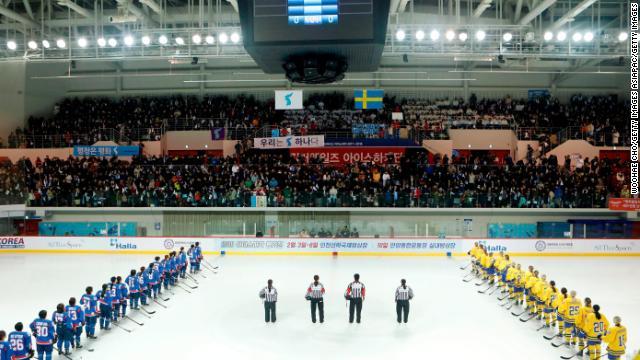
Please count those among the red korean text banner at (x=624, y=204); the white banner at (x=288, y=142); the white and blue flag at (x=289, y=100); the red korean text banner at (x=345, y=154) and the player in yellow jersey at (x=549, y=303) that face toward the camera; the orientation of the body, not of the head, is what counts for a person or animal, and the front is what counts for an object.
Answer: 4

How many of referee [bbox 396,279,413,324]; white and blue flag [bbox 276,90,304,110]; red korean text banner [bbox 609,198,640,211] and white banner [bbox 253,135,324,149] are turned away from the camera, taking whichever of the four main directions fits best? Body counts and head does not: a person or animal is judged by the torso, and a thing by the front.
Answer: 1

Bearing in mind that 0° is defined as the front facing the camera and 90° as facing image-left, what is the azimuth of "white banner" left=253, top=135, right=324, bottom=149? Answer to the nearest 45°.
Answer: approximately 0°

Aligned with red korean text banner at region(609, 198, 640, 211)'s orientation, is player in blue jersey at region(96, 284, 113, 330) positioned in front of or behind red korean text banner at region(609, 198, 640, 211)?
in front

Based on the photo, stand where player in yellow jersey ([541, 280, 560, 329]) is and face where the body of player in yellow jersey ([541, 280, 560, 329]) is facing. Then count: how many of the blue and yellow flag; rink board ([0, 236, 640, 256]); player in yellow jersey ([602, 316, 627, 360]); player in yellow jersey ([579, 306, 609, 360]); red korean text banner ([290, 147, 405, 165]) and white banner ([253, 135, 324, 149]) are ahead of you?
4

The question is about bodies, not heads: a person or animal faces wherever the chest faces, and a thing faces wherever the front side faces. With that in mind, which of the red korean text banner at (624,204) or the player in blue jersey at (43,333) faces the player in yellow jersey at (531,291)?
the red korean text banner

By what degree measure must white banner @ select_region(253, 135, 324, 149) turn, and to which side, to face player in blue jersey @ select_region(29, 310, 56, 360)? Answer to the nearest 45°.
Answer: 0° — it already faces them

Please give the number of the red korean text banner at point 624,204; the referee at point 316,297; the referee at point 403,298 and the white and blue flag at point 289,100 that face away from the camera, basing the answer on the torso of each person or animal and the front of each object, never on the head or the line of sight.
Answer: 2

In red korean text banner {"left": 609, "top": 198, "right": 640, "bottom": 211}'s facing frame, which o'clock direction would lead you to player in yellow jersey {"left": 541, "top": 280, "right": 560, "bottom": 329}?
The player in yellow jersey is roughly at 12 o'clock from the red korean text banner.

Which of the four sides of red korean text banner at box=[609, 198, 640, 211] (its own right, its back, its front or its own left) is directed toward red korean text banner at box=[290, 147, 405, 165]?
right

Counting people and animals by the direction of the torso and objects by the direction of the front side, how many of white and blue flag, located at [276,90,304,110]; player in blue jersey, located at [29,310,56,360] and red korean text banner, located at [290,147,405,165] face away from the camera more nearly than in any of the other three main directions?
1

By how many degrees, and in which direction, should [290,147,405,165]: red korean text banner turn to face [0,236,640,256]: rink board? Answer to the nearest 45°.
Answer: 0° — it already faces it

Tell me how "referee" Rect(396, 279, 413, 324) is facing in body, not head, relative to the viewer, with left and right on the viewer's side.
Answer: facing away from the viewer

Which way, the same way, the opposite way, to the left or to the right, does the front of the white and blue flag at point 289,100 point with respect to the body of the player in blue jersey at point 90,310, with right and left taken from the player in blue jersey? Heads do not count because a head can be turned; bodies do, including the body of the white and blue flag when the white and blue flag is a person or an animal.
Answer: the opposite way

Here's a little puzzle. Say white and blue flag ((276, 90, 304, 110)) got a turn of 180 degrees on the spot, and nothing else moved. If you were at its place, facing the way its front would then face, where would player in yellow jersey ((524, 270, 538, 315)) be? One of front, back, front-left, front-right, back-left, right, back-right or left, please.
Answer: back-right

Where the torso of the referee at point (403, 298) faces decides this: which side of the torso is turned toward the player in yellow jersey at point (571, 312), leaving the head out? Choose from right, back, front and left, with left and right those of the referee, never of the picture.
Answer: right

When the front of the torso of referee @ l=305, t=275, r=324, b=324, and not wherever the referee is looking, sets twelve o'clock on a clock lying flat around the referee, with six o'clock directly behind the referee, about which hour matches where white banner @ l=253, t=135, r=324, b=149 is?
The white banner is roughly at 12 o'clock from the referee.

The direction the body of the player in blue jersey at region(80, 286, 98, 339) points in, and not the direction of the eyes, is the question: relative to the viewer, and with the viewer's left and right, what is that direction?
facing away from the viewer and to the right of the viewer
